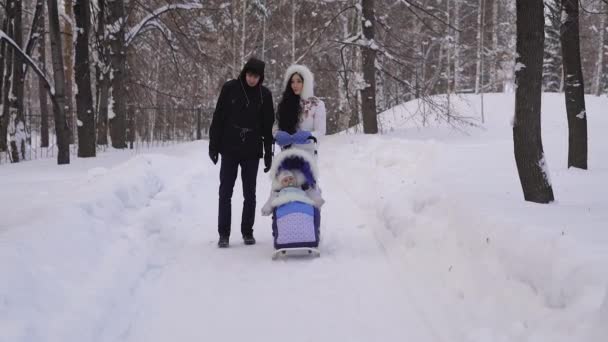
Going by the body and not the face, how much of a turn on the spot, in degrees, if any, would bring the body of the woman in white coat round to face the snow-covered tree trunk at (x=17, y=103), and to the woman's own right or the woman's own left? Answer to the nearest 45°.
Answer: approximately 135° to the woman's own right

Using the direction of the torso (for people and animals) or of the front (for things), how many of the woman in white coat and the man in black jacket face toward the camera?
2

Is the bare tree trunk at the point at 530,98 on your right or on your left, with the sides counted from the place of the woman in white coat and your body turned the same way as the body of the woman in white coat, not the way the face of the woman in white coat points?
on your left

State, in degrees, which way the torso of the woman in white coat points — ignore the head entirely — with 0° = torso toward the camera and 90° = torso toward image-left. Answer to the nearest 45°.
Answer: approximately 0°

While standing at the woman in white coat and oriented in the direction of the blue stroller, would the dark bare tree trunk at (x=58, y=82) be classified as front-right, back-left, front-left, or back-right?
back-right

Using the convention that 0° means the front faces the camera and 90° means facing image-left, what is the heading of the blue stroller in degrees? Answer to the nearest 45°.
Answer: approximately 0°

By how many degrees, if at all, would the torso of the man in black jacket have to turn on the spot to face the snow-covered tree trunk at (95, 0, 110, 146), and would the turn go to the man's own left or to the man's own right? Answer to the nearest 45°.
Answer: approximately 180°
